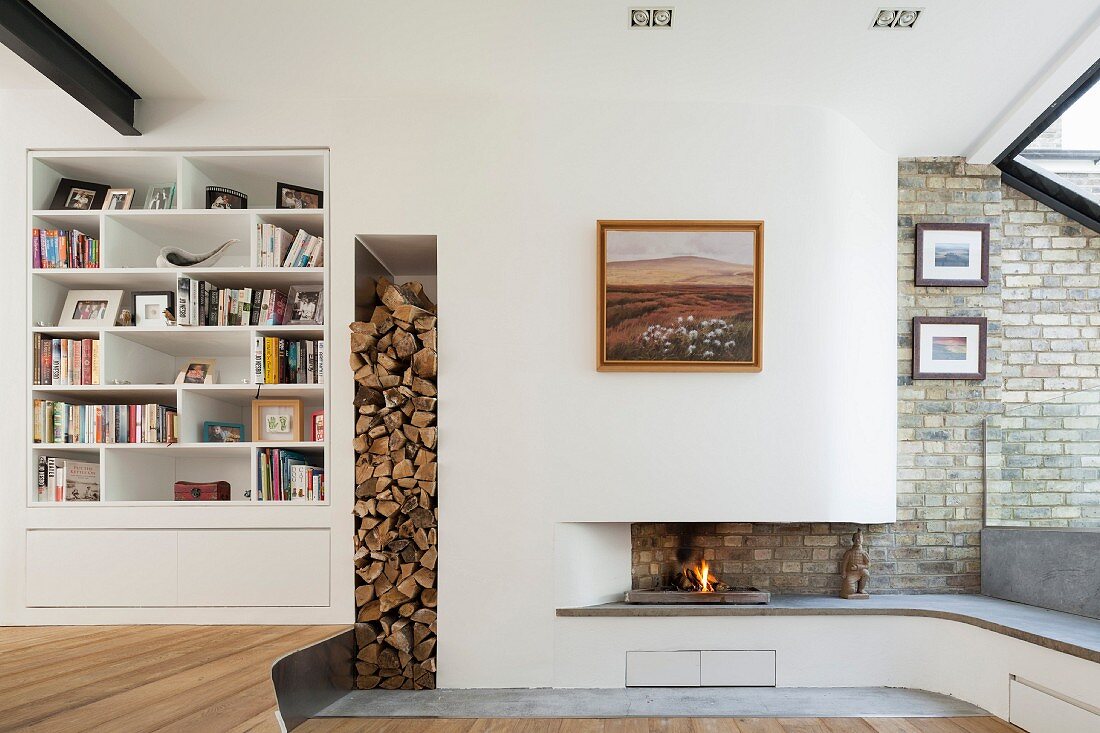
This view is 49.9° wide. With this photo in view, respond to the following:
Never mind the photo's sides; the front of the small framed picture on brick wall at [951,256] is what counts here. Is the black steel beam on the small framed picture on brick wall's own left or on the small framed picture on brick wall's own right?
on the small framed picture on brick wall's own right

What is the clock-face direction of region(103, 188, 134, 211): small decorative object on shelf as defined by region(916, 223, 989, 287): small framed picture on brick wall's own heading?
The small decorative object on shelf is roughly at 2 o'clock from the small framed picture on brick wall.

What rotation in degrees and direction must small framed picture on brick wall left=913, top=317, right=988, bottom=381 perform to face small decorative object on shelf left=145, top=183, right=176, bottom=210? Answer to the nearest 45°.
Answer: approximately 45° to its right

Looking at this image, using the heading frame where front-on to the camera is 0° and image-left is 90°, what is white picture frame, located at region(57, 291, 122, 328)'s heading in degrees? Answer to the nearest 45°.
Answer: approximately 0°

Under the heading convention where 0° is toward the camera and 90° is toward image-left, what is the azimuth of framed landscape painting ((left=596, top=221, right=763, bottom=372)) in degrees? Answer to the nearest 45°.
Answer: approximately 0°

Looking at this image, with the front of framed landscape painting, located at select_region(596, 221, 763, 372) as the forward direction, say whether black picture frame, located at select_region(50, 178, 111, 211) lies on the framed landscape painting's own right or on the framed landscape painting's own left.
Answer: on the framed landscape painting's own right

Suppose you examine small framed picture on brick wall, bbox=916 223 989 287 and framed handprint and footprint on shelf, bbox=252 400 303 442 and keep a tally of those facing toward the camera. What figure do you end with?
2

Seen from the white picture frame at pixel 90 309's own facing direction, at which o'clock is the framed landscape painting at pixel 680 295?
The framed landscape painting is roughly at 10 o'clock from the white picture frame.

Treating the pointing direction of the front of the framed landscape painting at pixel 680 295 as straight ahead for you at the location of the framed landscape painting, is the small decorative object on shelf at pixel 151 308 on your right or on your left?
on your right
